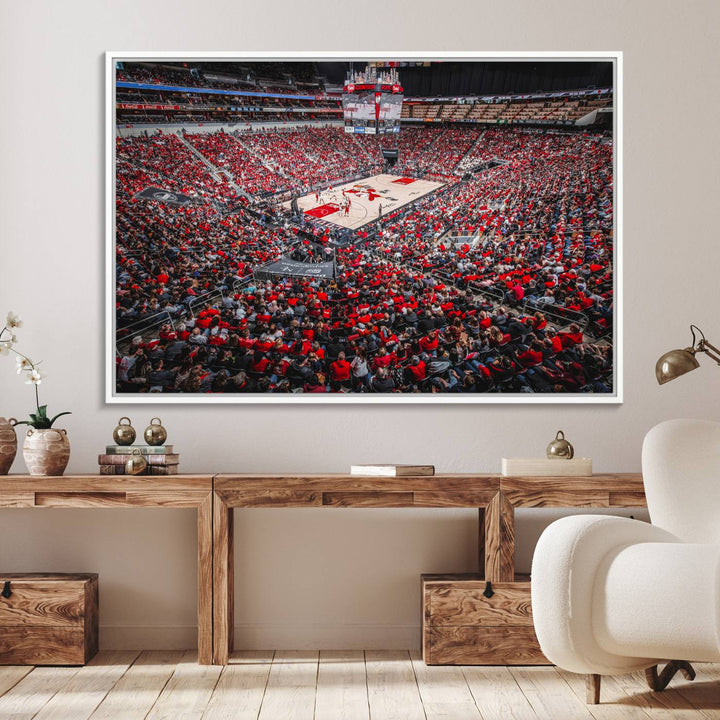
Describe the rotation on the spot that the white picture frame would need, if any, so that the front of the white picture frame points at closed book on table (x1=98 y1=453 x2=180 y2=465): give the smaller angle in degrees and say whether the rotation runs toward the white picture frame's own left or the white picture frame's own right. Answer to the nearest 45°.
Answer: approximately 90° to the white picture frame's own right

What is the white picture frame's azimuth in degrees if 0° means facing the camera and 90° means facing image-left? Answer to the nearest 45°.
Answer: approximately 0°

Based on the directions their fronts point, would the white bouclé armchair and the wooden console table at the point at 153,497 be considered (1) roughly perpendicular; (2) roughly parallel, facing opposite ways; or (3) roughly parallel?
roughly perpendicular

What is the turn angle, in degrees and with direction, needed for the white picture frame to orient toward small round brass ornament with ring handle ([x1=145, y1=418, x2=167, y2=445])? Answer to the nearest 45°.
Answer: approximately 90° to its right

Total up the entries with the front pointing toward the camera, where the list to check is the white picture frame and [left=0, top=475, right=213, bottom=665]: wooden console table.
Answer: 2

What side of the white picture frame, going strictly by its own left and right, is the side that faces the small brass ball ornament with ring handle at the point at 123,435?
right

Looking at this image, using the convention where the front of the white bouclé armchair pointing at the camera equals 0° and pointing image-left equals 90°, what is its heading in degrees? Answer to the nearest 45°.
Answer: approximately 45°

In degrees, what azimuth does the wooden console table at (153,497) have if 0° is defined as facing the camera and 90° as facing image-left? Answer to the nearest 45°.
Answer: approximately 0°
